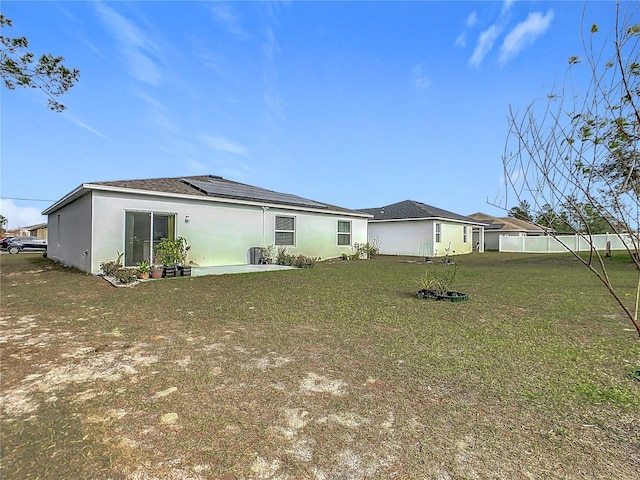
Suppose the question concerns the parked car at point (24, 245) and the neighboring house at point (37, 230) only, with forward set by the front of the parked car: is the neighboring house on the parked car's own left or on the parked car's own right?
on the parked car's own right

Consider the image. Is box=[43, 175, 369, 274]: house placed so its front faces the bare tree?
no

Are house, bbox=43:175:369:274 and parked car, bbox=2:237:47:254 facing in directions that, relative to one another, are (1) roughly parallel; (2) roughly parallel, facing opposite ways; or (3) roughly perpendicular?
roughly perpendicular

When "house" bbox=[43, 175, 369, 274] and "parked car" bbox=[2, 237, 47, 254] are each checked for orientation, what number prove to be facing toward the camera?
0

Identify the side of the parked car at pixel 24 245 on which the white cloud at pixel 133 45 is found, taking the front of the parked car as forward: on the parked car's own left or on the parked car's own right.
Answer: on the parked car's own left

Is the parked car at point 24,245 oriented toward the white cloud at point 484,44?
no

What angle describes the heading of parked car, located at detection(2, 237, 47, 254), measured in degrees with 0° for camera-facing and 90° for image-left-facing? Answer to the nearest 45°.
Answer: approximately 270°

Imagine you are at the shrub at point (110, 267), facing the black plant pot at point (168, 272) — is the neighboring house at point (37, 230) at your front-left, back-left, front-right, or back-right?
back-left

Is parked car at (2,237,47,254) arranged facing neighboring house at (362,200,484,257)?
no

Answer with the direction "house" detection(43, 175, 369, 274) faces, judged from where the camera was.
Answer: facing away from the viewer and to the left of the viewer
